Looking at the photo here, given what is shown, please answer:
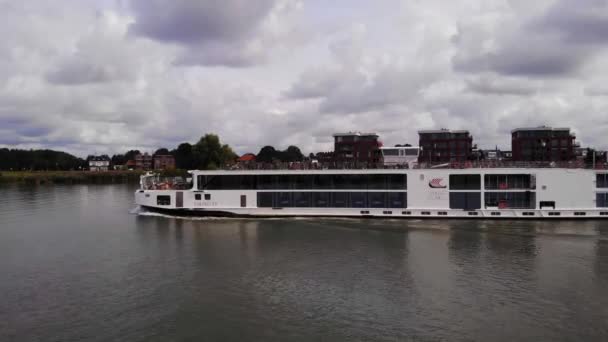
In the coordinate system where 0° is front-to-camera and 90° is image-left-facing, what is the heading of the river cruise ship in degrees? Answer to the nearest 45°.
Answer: approximately 90°
